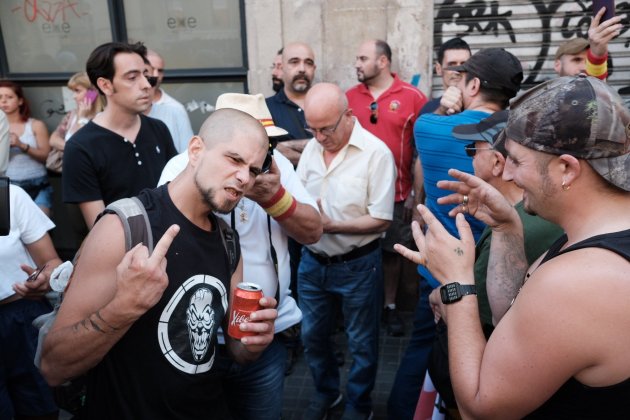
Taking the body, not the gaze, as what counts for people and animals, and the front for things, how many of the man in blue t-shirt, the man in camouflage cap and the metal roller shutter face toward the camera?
1

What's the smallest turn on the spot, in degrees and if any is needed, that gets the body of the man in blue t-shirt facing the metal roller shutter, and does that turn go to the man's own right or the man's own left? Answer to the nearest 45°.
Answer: approximately 45° to the man's own right

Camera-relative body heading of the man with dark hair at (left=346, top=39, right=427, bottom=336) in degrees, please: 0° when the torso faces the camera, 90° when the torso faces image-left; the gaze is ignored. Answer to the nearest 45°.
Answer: approximately 45°

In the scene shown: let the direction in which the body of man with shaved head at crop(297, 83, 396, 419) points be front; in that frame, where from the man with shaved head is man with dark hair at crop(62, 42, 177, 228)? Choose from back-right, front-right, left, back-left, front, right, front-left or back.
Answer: front-right

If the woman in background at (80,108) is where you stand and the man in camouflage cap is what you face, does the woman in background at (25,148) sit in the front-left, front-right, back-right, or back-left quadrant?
back-right

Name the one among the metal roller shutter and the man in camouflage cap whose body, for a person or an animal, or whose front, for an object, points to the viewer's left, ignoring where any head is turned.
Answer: the man in camouflage cap

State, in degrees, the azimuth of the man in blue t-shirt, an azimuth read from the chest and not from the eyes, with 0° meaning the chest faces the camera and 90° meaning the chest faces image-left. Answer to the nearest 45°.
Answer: approximately 135°

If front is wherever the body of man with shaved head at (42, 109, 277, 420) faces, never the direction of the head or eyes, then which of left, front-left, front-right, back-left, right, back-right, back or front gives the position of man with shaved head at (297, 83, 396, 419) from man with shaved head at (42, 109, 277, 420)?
left

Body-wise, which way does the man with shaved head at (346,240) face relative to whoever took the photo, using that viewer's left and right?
facing the viewer and to the left of the viewer

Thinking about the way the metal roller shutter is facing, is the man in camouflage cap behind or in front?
in front

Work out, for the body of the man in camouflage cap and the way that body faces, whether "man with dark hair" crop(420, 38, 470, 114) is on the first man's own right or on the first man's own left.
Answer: on the first man's own right

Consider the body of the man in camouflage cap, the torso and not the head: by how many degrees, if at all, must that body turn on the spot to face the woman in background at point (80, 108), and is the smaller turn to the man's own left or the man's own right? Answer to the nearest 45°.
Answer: approximately 45° to the man's own right

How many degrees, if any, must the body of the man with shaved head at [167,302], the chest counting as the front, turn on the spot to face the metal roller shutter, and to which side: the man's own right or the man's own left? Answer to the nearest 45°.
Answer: approximately 90° to the man's own left

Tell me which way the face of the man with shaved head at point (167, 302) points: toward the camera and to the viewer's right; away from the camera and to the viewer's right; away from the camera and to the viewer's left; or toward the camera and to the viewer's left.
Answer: toward the camera and to the viewer's right
